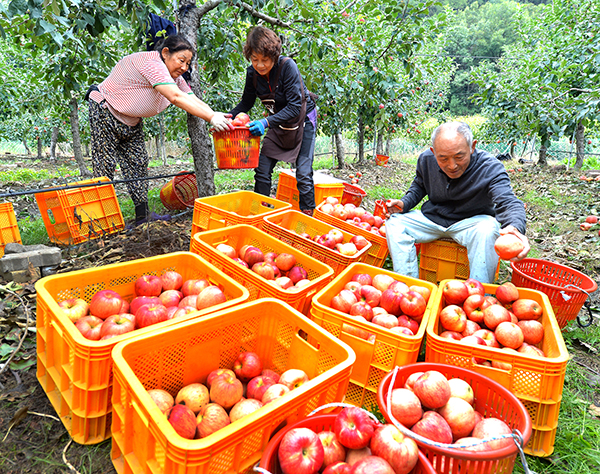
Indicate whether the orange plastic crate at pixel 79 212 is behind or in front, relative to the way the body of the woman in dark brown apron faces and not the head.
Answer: in front

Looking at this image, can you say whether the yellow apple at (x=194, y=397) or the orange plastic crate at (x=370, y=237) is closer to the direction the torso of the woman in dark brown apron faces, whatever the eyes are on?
the yellow apple

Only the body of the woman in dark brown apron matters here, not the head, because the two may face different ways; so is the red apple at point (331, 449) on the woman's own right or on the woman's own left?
on the woman's own left

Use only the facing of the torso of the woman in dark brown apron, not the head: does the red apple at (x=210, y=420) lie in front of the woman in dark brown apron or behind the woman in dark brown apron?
in front

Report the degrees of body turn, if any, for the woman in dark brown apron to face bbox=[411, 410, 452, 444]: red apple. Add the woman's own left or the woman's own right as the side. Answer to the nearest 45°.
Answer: approximately 45° to the woman's own left

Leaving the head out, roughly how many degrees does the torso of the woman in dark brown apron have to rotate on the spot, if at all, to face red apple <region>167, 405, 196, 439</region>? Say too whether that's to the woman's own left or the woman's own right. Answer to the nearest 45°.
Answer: approximately 45° to the woman's own left

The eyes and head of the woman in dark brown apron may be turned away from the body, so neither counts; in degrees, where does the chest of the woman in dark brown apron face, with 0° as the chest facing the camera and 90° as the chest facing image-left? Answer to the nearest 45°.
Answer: approximately 45°

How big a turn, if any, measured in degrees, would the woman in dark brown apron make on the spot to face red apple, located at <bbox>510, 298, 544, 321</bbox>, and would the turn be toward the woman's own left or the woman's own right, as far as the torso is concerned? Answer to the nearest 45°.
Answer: approximately 90° to the woman's own left

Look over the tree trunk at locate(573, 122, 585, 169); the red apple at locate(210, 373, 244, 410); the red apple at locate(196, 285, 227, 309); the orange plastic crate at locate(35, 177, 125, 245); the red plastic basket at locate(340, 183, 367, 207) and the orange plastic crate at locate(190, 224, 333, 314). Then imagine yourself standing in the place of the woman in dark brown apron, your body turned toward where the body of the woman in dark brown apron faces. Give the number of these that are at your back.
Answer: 2

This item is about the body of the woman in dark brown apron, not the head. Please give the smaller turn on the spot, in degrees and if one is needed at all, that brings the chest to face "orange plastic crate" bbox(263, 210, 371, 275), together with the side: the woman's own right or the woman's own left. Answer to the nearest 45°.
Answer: approximately 45° to the woman's own left

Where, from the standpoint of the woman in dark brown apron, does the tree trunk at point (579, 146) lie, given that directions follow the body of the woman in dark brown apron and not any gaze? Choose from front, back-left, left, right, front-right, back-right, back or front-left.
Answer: back

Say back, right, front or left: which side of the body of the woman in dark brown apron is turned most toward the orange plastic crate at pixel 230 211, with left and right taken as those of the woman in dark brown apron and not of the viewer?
front

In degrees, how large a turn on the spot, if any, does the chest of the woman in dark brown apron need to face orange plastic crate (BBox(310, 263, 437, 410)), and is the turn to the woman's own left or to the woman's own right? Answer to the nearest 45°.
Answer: approximately 45° to the woman's own left

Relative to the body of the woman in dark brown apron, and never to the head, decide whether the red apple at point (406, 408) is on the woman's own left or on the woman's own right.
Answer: on the woman's own left

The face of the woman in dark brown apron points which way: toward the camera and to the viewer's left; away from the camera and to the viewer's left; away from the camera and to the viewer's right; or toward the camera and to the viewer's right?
toward the camera and to the viewer's left

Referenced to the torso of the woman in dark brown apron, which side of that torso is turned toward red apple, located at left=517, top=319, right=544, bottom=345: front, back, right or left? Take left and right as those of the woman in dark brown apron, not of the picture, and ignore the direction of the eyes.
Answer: left

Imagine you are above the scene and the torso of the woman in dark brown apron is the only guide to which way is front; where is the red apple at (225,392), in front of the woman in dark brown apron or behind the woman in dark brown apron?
in front
